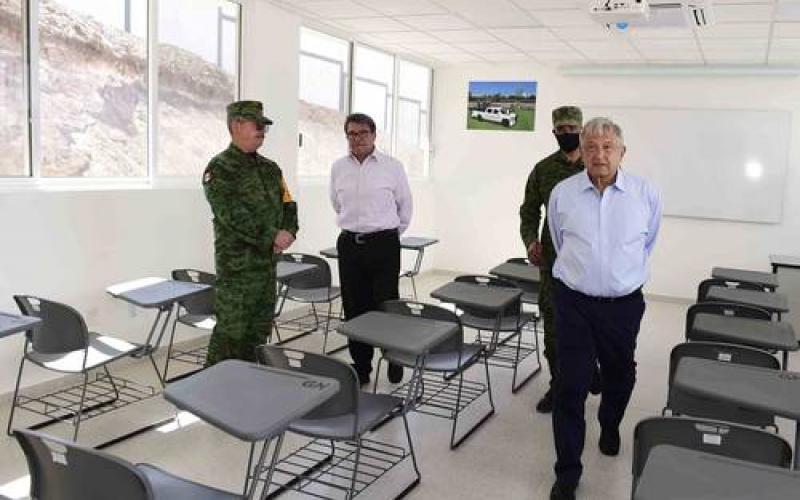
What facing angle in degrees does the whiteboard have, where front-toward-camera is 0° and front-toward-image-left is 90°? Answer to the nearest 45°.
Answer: approximately 0°

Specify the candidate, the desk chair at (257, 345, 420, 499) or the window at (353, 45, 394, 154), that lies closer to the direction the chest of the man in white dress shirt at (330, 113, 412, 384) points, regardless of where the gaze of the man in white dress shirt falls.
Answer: the desk chair

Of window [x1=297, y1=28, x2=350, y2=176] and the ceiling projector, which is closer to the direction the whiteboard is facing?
the ceiling projector

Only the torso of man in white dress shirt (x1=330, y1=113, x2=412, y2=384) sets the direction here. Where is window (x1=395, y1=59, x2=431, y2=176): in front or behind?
behind

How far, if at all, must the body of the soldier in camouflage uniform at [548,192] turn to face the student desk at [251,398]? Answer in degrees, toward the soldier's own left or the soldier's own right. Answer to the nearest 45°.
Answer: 0° — they already face it

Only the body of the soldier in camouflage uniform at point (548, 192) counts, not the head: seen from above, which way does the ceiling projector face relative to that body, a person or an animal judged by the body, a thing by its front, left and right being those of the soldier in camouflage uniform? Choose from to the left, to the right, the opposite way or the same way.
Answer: the opposite way

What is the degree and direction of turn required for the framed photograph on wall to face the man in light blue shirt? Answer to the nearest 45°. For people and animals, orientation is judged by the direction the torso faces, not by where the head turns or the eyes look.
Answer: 0° — it already faces them

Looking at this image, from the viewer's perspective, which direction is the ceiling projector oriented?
away from the camera

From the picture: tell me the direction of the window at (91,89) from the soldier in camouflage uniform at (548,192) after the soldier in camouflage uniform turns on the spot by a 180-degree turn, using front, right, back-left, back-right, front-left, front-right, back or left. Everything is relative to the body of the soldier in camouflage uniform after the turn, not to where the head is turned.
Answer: left

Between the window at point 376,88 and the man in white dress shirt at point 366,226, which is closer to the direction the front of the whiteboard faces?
the man in white dress shirt

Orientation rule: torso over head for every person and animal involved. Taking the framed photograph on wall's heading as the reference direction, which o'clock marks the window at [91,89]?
The window is roughly at 1 o'clock from the framed photograph on wall.

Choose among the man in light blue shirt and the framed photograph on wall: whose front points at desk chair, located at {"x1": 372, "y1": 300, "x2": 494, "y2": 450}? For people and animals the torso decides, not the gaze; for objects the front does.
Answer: the framed photograph on wall

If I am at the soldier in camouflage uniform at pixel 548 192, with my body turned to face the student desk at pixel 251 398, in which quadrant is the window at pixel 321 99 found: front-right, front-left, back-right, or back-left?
back-right

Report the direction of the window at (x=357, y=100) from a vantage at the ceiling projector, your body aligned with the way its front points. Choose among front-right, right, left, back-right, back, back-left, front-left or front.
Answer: front-left
